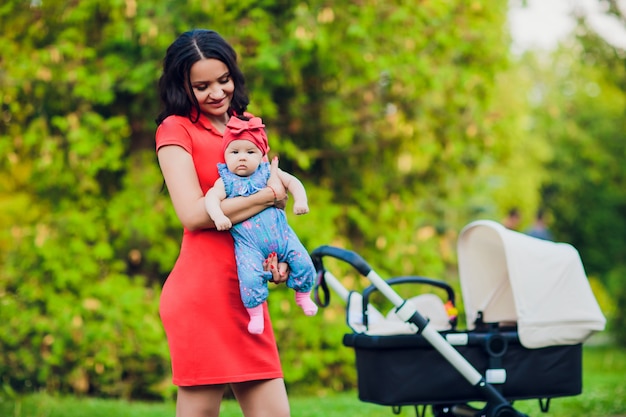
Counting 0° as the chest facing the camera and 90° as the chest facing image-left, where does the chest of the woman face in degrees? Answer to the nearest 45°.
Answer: approximately 315°

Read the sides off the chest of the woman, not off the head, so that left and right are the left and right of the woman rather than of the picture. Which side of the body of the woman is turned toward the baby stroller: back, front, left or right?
left

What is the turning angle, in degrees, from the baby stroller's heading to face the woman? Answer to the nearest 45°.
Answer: approximately 135° to its right

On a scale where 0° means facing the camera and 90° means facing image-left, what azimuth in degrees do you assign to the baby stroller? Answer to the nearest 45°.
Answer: approximately 270°

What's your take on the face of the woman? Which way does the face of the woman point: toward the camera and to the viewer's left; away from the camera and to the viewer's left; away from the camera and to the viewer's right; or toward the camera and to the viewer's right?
toward the camera and to the viewer's right
